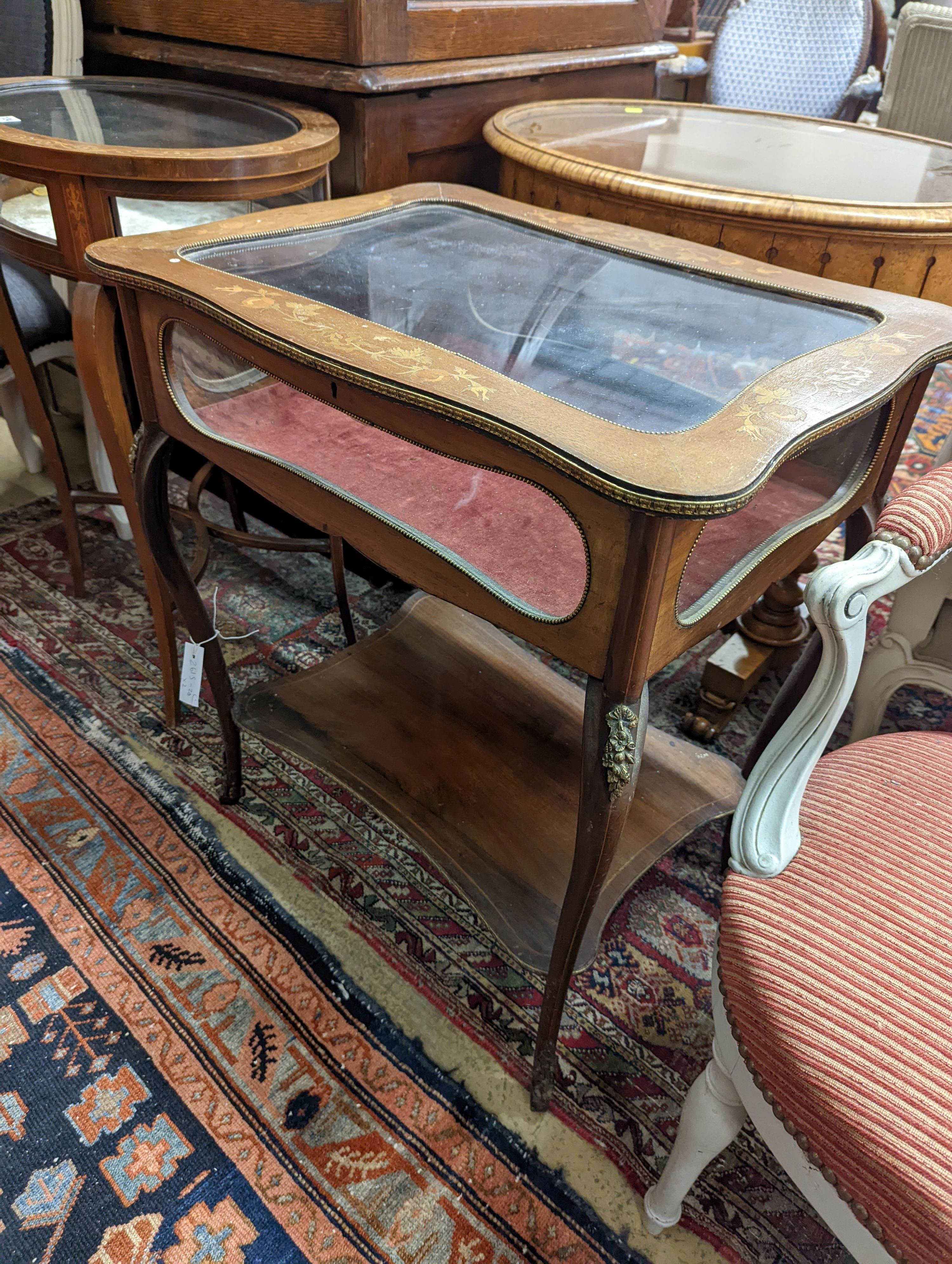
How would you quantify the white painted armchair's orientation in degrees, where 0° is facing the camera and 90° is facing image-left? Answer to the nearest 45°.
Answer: approximately 45°

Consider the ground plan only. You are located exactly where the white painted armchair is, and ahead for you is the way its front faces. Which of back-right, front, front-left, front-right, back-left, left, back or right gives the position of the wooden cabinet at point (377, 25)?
right

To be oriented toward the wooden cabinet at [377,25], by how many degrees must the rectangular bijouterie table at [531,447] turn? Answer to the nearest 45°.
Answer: approximately 135° to its right

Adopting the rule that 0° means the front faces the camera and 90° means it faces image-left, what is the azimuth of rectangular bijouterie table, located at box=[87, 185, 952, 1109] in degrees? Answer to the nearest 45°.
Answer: approximately 45°

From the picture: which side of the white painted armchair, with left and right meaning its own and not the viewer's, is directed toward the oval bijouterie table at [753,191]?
right
